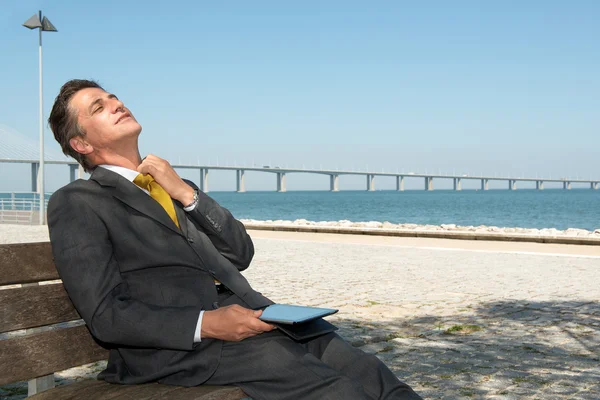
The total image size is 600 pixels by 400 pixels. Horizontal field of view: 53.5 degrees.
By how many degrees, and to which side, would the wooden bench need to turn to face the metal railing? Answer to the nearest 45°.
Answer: approximately 135° to its left

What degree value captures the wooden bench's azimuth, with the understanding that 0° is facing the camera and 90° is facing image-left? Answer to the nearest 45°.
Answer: approximately 315°

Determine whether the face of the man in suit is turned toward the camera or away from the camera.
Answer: toward the camera

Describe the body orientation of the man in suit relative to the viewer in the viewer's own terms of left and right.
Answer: facing the viewer and to the right of the viewer

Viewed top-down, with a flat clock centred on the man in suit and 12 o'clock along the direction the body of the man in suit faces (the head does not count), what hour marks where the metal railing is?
The metal railing is roughly at 7 o'clock from the man in suit.
